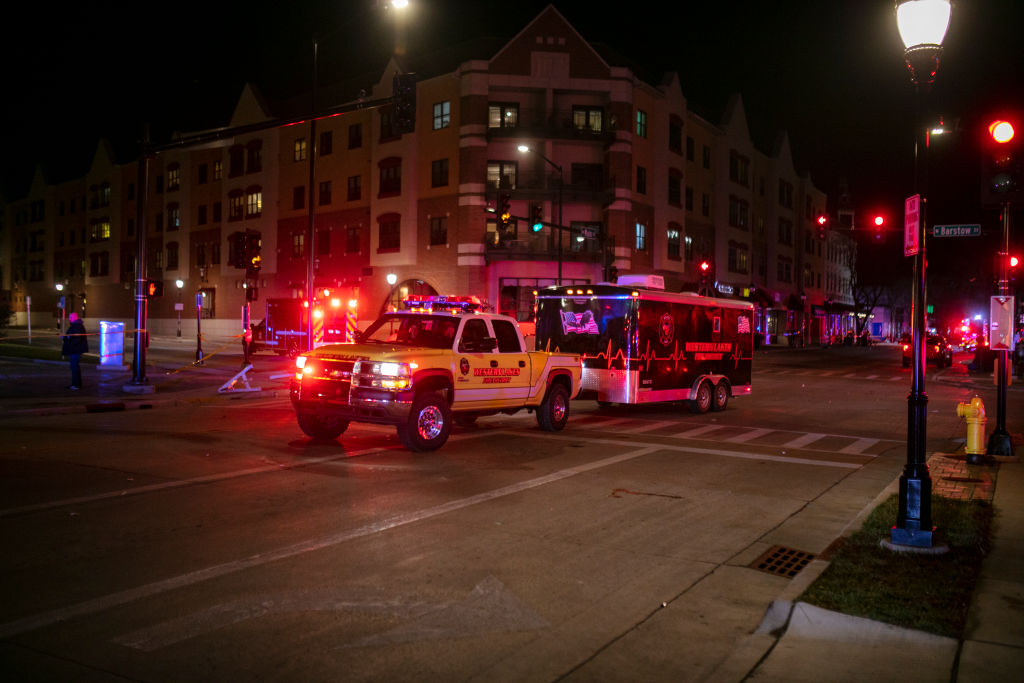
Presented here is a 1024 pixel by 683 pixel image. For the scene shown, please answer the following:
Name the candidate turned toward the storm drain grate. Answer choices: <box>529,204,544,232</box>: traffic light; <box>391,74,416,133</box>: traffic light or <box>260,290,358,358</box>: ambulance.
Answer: <box>529,204,544,232</box>: traffic light

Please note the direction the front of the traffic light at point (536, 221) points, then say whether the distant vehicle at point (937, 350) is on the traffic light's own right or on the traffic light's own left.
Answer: on the traffic light's own left

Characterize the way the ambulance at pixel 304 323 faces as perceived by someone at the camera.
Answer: facing away from the viewer and to the left of the viewer

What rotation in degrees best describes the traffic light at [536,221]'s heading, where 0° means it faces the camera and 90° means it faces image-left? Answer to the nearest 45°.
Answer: approximately 0°

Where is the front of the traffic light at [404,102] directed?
away from the camera

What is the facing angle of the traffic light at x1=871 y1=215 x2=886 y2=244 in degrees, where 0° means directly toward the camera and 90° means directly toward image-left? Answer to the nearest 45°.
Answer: approximately 0°

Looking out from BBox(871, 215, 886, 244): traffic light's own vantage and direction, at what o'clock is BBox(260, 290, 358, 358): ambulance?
The ambulance is roughly at 3 o'clock from the traffic light.

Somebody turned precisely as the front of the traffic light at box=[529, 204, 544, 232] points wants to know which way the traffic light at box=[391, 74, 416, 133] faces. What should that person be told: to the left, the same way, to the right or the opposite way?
the opposite way
